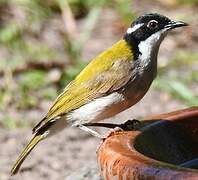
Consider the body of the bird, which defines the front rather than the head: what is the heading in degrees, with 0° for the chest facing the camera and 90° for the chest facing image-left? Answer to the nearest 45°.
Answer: approximately 270°
